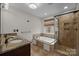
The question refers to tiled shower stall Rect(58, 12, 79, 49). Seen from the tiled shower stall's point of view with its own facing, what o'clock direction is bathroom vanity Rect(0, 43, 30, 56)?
The bathroom vanity is roughly at 1 o'clock from the tiled shower stall.

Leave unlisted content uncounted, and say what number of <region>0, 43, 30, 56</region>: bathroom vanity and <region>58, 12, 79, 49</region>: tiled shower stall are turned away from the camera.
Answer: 0

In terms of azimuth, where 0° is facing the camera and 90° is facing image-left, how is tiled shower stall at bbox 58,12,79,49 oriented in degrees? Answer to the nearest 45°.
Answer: approximately 45°

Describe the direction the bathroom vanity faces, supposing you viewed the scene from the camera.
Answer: facing the viewer and to the right of the viewer

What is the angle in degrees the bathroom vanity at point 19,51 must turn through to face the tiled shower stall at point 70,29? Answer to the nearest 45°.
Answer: approximately 45° to its left
